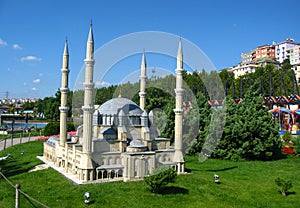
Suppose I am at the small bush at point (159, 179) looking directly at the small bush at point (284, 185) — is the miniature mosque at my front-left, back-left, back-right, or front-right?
back-left

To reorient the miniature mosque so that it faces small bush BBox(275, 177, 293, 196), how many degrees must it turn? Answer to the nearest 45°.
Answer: approximately 180°
